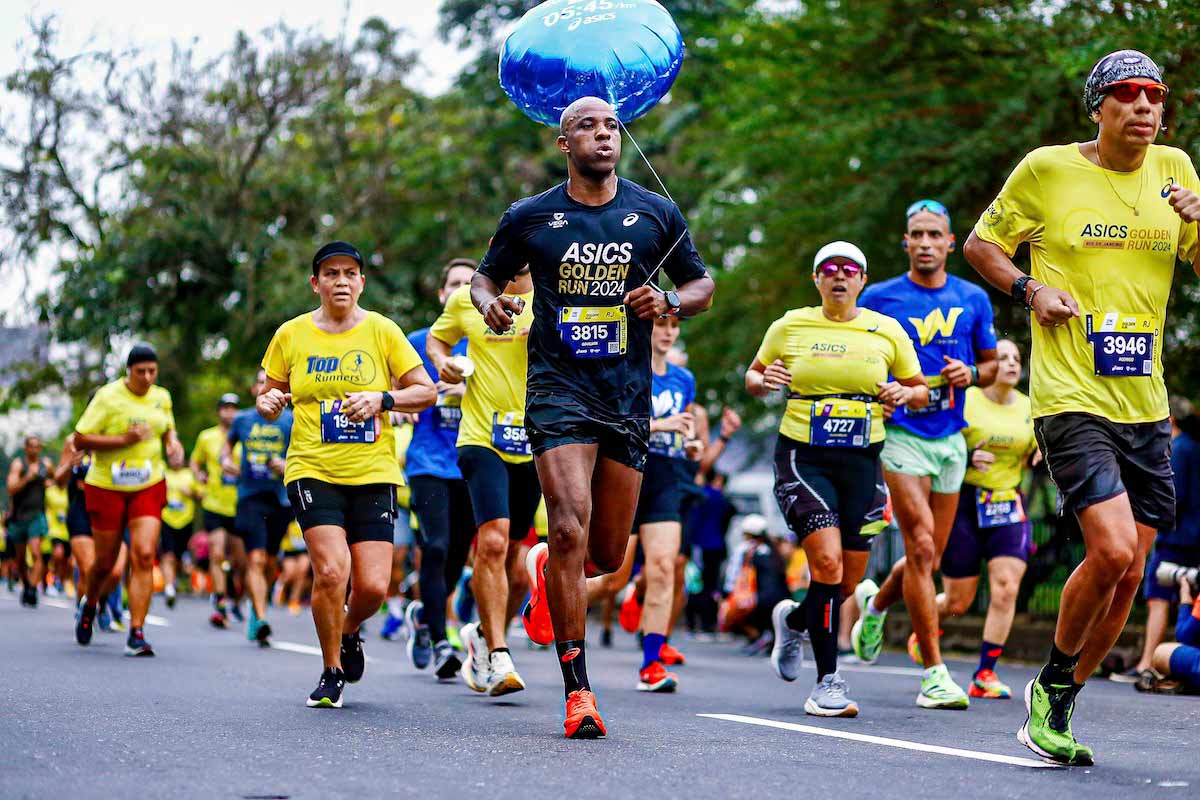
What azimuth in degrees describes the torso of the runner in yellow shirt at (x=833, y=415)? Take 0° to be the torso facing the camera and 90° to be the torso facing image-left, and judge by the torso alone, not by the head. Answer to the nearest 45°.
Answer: approximately 0°

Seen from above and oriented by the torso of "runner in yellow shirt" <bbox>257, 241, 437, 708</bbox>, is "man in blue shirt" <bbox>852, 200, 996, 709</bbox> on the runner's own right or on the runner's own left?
on the runner's own left

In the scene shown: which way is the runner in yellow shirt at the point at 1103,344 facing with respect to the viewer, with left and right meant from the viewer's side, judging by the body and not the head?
facing the viewer and to the right of the viewer

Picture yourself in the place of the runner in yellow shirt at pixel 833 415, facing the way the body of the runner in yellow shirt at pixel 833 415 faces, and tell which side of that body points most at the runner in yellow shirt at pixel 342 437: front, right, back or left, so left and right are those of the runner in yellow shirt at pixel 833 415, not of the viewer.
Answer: right

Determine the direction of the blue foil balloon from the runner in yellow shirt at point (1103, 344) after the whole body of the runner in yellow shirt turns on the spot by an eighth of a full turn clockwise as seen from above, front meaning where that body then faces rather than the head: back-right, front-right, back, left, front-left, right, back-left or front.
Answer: back-right

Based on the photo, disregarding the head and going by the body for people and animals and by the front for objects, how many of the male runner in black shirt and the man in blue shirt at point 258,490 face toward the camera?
2
